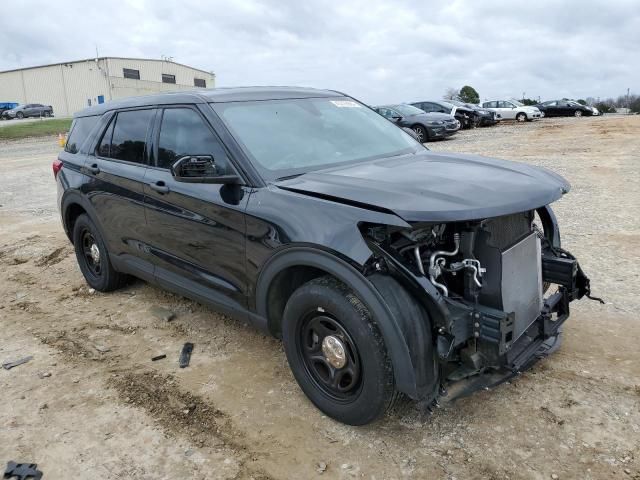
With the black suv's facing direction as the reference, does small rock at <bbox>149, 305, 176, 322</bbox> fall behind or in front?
behind

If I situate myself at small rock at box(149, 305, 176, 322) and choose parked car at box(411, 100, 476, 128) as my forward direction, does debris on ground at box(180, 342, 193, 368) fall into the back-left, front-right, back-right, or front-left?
back-right

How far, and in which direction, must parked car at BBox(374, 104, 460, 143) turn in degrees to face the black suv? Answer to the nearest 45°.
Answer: approximately 45° to its right

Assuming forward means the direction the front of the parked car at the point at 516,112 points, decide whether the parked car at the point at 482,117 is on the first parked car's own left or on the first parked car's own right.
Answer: on the first parked car's own right

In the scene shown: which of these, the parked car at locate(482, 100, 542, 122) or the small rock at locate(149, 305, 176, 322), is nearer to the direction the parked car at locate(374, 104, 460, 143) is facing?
the small rock

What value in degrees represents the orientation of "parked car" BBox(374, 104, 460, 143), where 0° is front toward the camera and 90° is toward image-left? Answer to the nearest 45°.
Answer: approximately 315°

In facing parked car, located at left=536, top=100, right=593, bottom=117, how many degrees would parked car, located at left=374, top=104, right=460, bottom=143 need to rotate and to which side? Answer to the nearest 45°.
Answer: approximately 90° to its left

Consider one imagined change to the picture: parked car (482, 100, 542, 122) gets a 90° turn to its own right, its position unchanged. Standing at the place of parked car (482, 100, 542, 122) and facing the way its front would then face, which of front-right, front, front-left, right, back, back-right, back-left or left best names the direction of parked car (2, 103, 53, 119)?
front-right

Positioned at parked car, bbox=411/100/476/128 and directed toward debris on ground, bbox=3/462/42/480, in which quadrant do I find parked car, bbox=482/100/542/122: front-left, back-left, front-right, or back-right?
back-left
